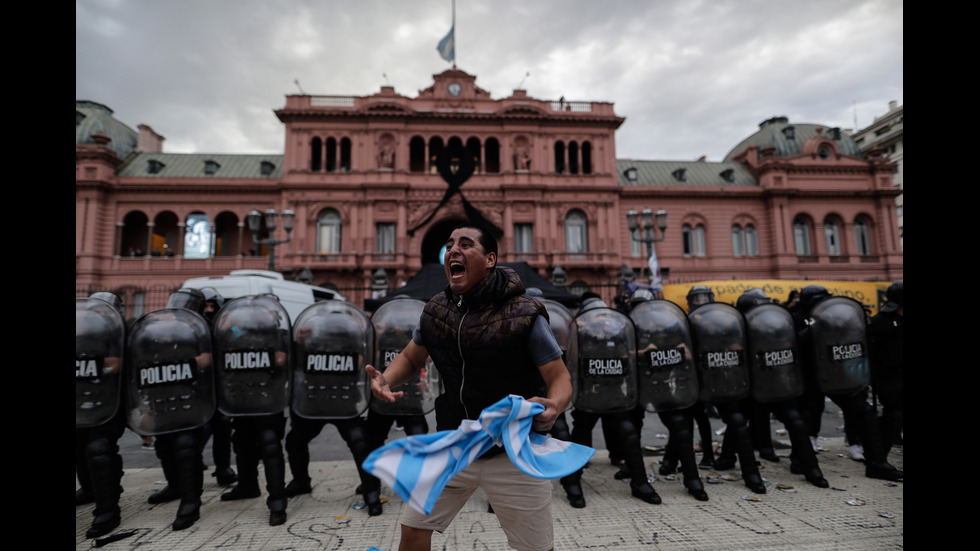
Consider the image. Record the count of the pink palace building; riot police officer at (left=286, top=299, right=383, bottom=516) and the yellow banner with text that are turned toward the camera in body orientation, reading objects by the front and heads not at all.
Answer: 3

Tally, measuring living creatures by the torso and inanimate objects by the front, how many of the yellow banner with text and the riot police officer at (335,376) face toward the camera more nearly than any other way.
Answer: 2

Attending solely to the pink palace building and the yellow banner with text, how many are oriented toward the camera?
2

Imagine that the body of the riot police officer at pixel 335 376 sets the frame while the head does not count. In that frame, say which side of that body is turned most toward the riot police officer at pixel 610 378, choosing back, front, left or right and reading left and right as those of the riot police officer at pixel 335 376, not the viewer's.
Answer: left

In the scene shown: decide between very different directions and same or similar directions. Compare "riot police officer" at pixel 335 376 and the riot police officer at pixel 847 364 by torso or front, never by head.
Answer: same or similar directions

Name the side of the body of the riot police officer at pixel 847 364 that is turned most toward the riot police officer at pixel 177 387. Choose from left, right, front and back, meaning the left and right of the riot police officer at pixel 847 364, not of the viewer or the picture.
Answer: right

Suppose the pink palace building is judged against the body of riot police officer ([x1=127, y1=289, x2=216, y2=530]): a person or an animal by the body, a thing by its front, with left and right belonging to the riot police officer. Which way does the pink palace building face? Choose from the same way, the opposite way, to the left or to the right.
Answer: the same way

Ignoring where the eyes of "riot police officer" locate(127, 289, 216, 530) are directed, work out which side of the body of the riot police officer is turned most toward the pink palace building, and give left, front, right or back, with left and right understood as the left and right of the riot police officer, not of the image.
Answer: back

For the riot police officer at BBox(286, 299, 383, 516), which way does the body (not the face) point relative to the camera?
toward the camera

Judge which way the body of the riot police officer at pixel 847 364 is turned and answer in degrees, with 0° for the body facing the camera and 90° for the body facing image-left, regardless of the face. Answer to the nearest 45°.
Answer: approximately 315°

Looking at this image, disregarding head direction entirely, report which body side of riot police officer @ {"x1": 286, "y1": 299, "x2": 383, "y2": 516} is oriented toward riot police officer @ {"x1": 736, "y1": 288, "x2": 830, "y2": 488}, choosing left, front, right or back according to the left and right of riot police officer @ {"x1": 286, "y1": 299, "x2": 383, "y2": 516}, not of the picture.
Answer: left

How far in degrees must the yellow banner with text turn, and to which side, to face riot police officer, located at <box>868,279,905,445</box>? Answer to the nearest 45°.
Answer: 0° — it already faces them

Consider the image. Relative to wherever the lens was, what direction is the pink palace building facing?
facing the viewer

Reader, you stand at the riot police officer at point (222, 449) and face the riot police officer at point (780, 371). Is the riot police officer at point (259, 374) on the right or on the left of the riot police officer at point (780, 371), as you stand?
right

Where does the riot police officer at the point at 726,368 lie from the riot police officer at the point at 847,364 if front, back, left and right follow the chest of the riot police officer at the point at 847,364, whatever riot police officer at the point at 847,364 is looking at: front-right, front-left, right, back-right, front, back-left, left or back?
right

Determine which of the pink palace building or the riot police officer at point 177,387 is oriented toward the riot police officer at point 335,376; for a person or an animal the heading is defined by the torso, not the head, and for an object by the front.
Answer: the pink palace building

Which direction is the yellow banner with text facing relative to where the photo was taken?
toward the camera

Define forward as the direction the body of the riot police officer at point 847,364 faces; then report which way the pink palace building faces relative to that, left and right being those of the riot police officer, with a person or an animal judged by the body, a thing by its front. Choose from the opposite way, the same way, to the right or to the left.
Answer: the same way

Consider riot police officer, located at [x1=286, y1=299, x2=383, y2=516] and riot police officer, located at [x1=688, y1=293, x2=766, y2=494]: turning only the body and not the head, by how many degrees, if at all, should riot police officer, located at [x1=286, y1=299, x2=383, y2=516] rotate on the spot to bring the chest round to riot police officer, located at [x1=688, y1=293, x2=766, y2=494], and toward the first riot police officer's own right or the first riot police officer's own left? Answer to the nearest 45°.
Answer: approximately 90° to the first riot police officer's own left
